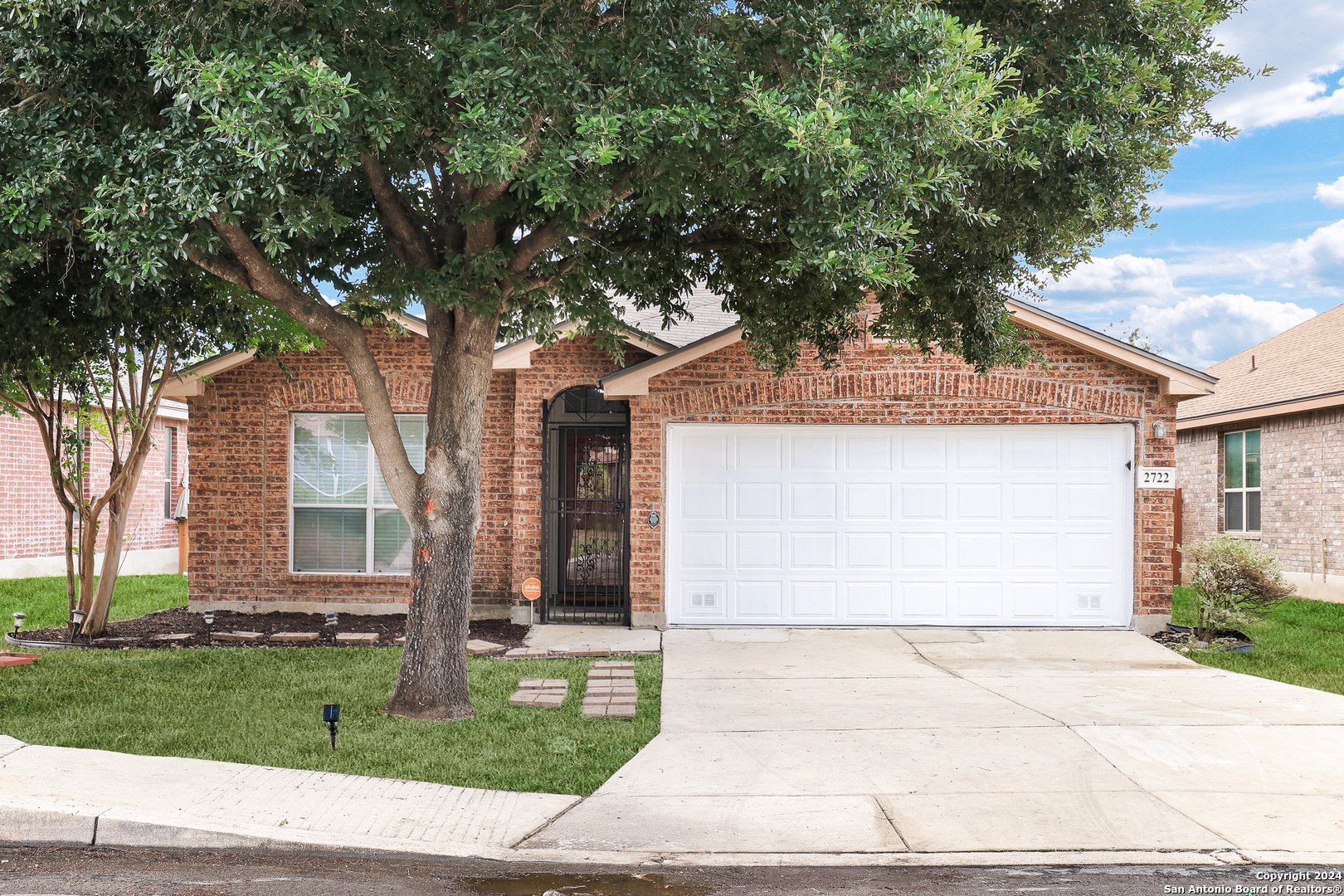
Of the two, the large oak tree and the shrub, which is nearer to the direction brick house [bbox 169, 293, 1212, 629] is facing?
the large oak tree

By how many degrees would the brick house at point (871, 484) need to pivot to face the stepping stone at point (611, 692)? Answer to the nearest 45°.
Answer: approximately 45° to its right

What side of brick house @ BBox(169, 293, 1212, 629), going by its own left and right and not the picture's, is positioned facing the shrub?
left

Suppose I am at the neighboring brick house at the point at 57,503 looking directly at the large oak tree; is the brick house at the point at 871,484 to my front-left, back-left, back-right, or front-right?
front-left

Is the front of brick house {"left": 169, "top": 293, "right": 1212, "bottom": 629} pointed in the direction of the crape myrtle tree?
no

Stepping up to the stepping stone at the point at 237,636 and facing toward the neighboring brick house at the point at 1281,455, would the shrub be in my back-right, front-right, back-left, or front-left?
front-right

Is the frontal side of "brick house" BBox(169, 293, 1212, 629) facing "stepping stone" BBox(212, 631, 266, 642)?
no

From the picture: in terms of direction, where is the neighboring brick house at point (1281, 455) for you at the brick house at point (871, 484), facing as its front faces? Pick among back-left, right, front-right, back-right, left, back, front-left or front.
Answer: back-left

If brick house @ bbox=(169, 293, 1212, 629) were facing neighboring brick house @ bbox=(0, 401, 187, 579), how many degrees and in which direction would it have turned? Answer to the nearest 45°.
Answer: approximately 135° to its right

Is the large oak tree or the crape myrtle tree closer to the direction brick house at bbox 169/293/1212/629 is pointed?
the large oak tree

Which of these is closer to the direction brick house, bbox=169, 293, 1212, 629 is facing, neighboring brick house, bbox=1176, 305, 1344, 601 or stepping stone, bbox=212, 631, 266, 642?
the stepping stone

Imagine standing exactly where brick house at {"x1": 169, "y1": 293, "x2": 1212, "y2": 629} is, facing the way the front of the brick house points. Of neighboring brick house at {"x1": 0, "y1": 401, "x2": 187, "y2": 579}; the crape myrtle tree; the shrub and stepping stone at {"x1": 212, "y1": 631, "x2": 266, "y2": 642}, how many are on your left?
1

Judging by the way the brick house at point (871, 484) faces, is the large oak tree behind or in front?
in front

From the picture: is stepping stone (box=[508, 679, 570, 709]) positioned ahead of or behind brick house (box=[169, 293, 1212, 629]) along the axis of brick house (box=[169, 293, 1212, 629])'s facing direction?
ahead

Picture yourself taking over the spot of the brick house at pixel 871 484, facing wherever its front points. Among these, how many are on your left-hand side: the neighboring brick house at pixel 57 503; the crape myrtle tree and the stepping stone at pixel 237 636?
0

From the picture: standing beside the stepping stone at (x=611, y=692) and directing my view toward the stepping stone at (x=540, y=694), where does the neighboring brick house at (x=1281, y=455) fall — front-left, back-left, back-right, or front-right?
back-right

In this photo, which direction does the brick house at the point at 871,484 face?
toward the camera
